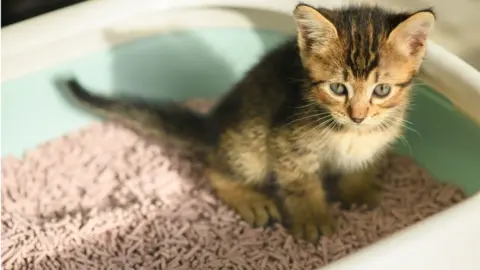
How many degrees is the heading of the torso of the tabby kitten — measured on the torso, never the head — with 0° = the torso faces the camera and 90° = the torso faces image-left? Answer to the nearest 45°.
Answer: approximately 315°
